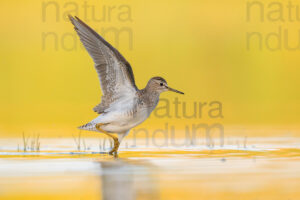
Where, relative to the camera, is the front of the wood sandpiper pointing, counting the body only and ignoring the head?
to the viewer's right
